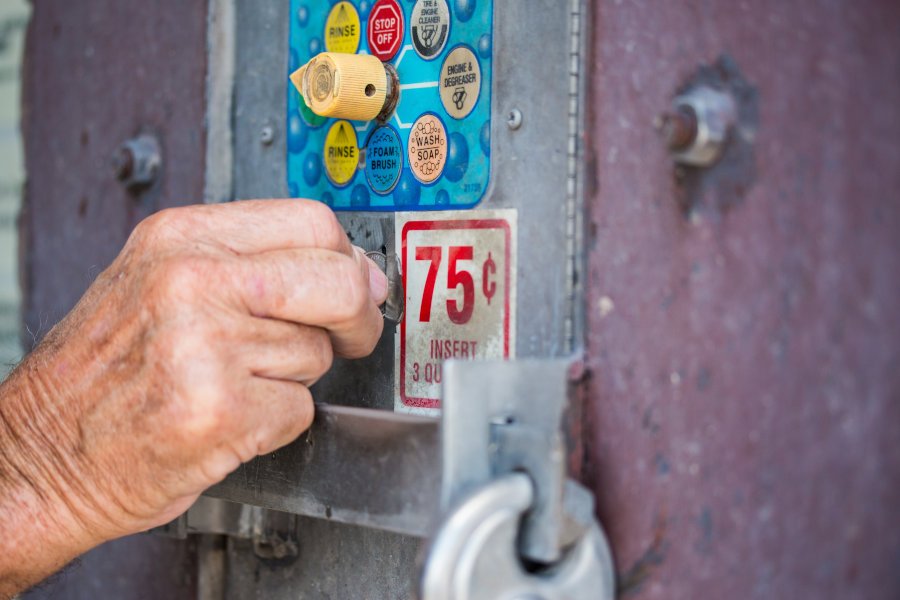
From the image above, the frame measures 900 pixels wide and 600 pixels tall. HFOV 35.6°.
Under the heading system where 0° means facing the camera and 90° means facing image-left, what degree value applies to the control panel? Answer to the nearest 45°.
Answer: approximately 45°
